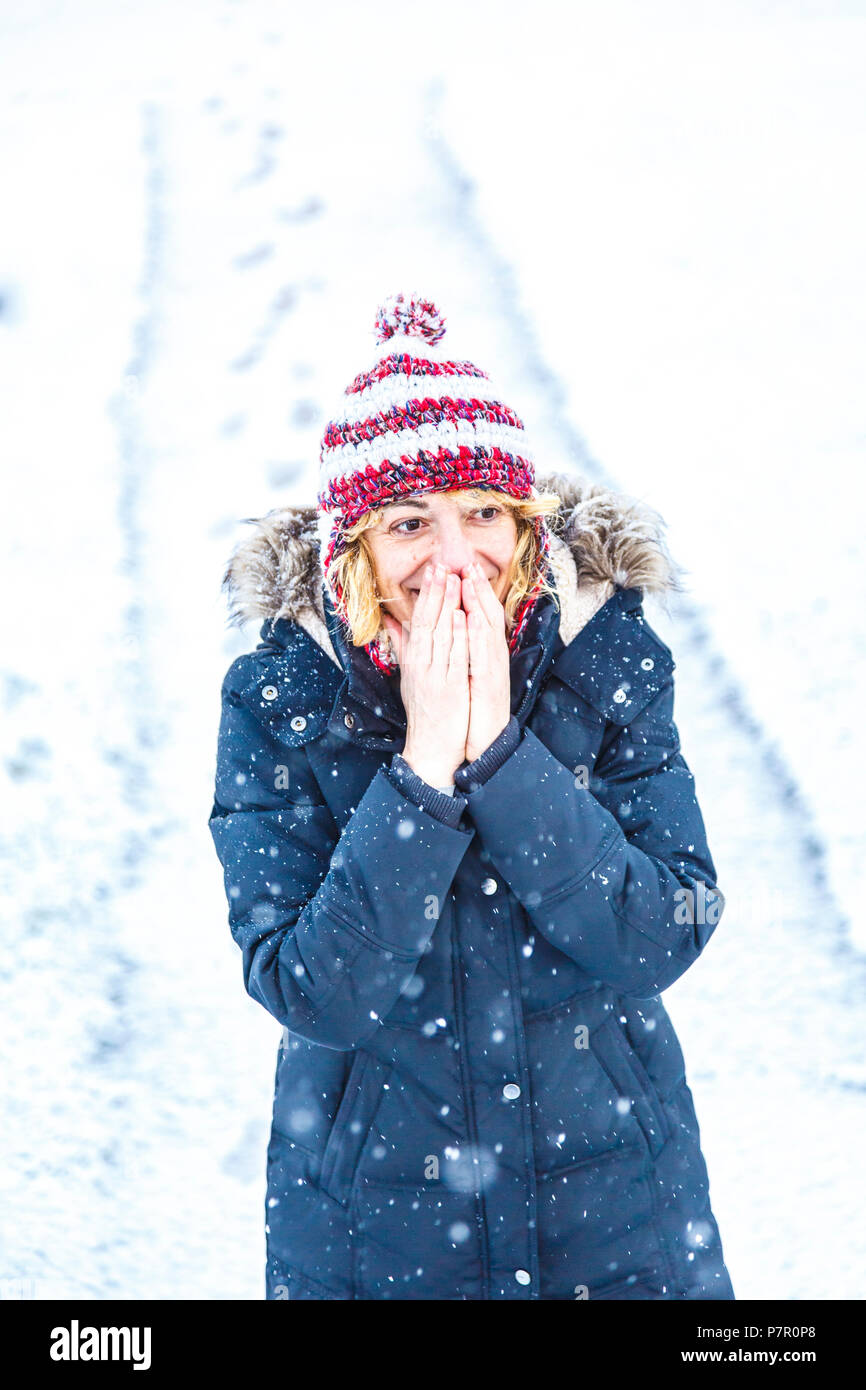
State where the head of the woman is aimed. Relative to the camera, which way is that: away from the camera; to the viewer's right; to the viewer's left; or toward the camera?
toward the camera

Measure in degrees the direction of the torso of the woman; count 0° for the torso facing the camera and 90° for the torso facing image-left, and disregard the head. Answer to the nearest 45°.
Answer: approximately 0°
